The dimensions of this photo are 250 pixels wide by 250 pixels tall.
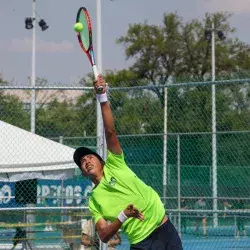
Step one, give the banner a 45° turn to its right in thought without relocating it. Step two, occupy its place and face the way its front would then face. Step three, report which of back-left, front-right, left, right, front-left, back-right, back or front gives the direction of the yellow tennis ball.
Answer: front-left

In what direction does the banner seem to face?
toward the camera

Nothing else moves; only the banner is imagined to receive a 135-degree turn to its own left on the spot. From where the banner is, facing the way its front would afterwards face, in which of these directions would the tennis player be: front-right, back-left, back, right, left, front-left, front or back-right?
back-right

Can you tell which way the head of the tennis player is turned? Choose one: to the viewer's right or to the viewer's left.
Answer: to the viewer's left

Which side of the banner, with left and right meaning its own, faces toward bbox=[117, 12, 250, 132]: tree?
back
